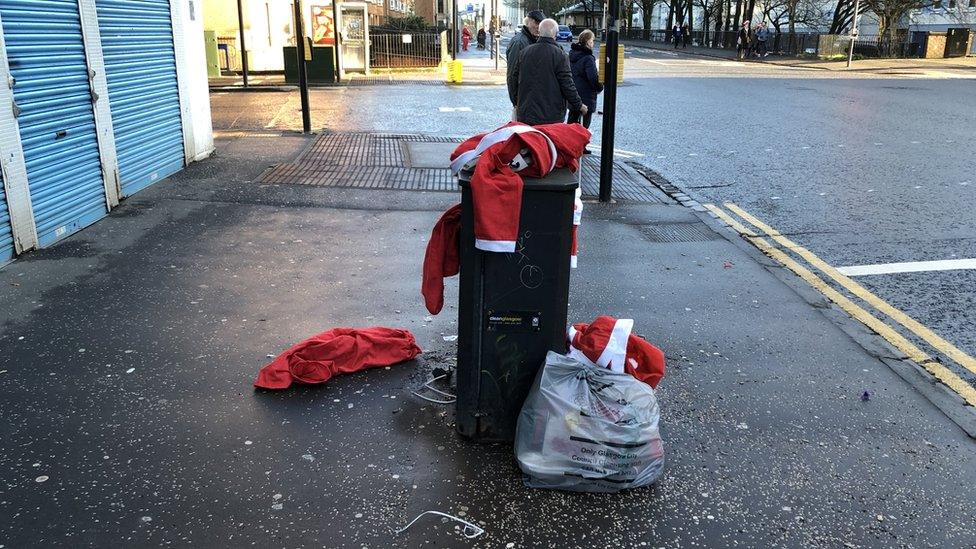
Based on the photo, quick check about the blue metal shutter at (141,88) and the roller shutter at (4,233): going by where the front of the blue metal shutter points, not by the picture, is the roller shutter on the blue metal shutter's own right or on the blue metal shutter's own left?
on the blue metal shutter's own right

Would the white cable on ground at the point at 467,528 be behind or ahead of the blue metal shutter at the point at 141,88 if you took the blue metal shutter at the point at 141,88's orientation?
ahead

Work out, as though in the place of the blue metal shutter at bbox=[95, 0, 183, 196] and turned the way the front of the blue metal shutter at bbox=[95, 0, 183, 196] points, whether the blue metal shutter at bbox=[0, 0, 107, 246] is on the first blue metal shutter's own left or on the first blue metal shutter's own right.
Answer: on the first blue metal shutter's own right

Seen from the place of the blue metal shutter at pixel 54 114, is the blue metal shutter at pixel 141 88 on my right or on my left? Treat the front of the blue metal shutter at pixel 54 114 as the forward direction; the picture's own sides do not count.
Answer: on my left

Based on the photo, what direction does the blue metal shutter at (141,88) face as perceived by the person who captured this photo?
facing the viewer and to the right of the viewer

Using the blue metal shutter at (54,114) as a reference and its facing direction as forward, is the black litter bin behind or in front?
in front

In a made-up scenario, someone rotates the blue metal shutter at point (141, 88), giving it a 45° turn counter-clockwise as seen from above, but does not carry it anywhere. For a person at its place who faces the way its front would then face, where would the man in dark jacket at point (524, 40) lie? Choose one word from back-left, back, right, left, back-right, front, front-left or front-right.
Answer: front

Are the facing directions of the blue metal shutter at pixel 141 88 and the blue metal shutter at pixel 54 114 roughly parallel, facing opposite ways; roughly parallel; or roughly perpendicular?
roughly parallel

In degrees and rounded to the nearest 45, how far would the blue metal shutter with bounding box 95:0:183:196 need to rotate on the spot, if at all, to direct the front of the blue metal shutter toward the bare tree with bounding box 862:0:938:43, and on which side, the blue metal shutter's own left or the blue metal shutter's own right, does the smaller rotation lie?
approximately 90° to the blue metal shutter's own left

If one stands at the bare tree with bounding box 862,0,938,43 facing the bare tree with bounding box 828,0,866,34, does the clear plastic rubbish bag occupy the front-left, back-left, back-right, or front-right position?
back-left

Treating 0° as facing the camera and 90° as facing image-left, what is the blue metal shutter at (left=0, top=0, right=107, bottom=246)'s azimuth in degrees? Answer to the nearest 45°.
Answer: approximately 315°

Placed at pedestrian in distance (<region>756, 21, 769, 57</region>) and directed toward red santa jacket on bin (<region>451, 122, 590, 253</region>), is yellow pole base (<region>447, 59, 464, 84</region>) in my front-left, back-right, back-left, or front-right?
front-right

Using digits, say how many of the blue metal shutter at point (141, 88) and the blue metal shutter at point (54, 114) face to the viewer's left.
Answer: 0

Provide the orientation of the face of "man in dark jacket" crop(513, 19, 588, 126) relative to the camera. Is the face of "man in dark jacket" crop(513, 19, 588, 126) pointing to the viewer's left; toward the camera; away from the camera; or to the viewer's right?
away from the camera
